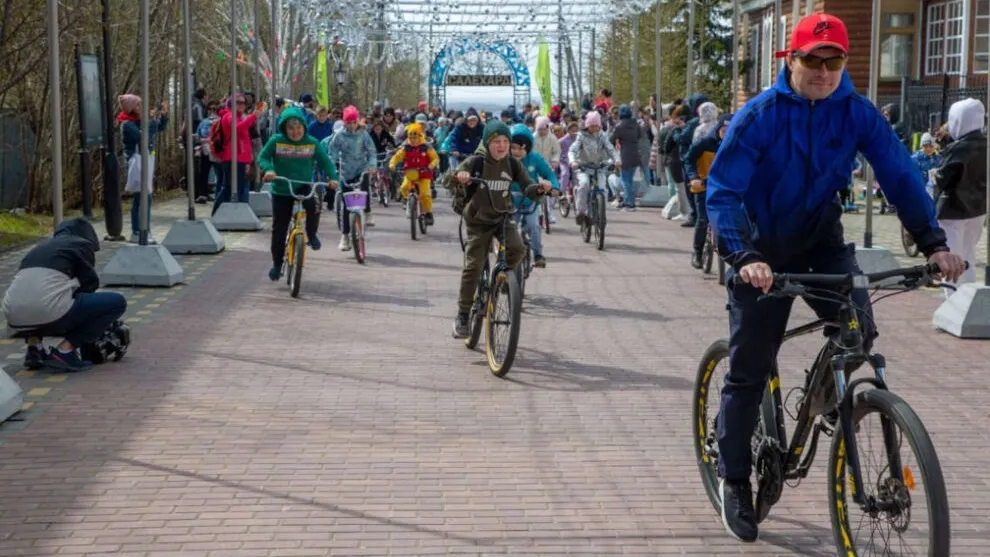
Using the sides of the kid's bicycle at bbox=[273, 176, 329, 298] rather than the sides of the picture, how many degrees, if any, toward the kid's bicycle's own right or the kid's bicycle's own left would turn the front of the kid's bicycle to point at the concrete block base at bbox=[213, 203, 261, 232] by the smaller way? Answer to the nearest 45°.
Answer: approximately 180°

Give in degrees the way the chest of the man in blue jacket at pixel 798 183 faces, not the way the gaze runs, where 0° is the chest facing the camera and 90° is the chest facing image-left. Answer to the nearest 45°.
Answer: approximately 0°

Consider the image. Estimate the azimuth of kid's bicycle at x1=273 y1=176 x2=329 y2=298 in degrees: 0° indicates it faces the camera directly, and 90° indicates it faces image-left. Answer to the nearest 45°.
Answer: approximately 0°

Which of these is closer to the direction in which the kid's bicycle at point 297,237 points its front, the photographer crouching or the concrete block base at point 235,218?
the photographer crouching

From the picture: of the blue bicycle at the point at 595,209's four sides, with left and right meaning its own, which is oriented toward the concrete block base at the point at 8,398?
front

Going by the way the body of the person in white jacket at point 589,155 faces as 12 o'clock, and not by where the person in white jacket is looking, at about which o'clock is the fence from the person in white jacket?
The fence is roughly at 7 o'clock from the person in white jacket.

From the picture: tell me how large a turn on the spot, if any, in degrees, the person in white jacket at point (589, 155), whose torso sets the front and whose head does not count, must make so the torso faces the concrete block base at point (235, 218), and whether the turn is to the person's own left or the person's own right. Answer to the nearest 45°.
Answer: approximately 90° to the person's own right

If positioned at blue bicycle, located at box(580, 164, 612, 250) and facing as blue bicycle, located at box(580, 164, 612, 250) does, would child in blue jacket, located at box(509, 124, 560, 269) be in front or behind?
in front

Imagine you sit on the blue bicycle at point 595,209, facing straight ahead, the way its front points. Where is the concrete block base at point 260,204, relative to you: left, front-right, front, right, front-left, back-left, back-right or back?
back-right
